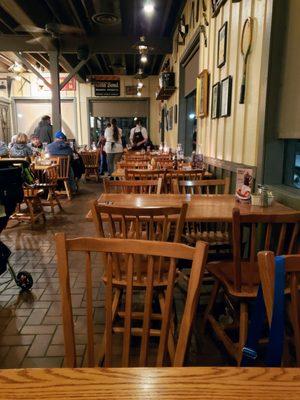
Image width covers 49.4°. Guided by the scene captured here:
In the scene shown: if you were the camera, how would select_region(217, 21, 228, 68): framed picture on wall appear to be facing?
facing to the left of the viewer

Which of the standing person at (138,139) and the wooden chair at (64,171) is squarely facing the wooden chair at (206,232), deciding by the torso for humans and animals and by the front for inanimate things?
the standing person
